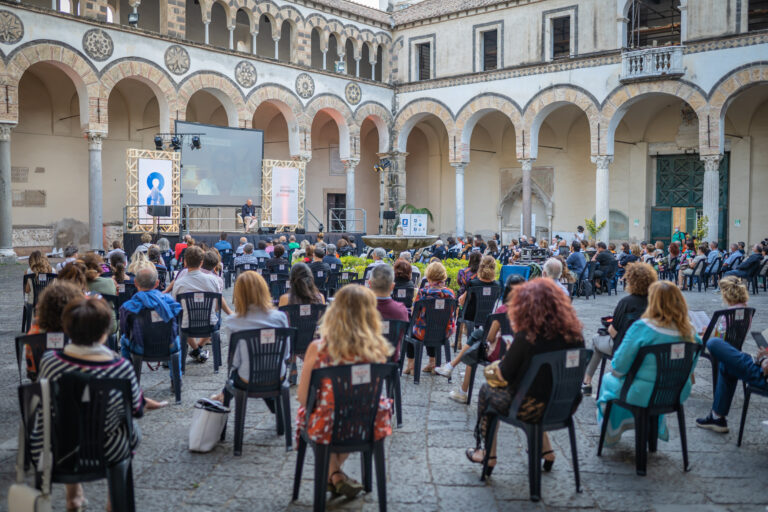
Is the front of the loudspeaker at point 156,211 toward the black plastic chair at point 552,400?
yes

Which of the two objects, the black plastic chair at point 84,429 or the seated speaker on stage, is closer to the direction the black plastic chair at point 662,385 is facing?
the seated speaker on stage

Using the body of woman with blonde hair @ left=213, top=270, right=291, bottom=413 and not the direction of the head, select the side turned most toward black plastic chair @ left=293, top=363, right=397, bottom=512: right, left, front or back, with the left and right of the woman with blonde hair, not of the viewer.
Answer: back

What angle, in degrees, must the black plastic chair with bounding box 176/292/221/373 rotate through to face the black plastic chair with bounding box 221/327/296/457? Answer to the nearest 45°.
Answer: approximately 180°

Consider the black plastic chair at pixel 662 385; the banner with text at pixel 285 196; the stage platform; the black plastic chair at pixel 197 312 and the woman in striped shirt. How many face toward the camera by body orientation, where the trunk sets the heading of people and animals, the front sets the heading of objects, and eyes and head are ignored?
2

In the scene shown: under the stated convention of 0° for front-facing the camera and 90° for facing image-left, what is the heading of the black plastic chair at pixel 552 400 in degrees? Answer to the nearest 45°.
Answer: approximately 135°

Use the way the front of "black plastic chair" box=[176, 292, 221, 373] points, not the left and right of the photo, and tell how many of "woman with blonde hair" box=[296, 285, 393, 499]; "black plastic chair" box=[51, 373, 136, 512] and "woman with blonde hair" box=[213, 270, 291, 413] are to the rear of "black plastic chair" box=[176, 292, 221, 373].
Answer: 3

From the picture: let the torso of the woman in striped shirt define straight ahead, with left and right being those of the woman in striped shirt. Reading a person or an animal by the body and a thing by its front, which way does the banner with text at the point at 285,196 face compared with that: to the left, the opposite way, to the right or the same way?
the opposite way

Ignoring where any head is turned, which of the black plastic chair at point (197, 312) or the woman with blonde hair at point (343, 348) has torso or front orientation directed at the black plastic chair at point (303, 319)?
the woman with blonde hair

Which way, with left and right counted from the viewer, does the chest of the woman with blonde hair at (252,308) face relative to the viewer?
facing away from the viewer

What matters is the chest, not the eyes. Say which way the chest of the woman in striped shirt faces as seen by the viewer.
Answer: away from the camera

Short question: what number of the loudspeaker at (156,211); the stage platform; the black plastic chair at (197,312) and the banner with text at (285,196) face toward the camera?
3

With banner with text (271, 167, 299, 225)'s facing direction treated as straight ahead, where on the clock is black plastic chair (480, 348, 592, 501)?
The black plastic chair is roughly at 12 o'clock from the banner with text.
